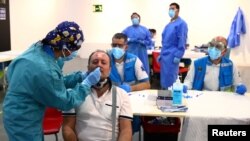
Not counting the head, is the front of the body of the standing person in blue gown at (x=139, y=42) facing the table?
yes

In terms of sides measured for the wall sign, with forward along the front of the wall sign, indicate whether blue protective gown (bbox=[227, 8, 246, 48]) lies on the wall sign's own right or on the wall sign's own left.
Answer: on the wall sign's own left

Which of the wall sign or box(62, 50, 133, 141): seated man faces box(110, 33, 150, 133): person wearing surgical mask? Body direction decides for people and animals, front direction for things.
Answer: the wall sign

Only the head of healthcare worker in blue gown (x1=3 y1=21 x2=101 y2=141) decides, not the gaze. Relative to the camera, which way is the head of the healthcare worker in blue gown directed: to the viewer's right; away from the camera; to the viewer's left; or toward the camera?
to the viewer's right

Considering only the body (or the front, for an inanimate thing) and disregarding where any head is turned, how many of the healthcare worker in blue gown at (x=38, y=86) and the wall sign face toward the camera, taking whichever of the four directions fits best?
1

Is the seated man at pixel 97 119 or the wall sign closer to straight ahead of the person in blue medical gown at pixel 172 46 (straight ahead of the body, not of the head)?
the seated man

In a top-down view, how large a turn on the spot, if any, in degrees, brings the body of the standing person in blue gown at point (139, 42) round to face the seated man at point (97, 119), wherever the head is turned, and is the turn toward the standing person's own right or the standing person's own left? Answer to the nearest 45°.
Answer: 0° — they already face them

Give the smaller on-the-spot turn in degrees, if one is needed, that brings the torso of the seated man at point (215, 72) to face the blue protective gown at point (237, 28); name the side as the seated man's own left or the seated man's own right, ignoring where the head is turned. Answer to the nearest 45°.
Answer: approximately 180°
